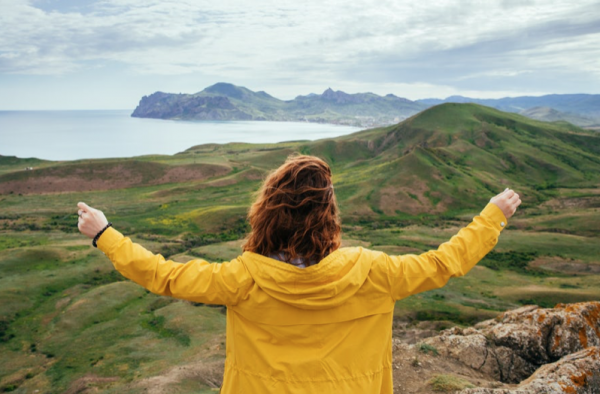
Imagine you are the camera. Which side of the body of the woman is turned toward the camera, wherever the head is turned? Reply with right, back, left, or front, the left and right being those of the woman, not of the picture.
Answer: back

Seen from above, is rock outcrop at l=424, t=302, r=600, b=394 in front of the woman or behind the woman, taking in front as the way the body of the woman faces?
in front

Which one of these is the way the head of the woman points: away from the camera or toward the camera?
away from the camera

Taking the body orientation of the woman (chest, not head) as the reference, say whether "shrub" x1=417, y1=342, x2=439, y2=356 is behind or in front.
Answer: in front
